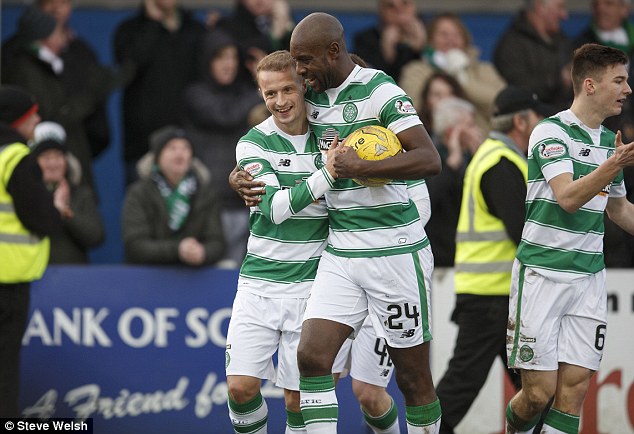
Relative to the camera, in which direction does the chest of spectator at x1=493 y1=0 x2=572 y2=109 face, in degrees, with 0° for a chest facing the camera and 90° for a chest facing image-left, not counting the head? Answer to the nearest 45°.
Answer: approximately 315°

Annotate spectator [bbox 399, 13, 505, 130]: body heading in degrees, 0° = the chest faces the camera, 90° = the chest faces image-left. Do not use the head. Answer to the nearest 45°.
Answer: approximately 0°

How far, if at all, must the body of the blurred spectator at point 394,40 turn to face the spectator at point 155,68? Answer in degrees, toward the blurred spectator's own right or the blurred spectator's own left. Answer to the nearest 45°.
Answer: approximately 90° to the blurred spectator's own right

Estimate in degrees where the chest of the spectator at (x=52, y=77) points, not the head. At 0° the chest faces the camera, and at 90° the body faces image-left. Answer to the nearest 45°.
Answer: approximately 315°

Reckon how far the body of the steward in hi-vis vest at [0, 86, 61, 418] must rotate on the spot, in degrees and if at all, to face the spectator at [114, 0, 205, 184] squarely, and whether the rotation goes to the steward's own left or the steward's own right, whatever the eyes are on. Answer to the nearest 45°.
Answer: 0° — they already face them

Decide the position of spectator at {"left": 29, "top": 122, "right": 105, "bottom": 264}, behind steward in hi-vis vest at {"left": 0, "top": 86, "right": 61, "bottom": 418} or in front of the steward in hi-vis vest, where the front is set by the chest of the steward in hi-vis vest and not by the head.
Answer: in front

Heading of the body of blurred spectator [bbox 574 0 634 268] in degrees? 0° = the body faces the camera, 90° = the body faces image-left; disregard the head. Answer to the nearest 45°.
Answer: approximately 0°

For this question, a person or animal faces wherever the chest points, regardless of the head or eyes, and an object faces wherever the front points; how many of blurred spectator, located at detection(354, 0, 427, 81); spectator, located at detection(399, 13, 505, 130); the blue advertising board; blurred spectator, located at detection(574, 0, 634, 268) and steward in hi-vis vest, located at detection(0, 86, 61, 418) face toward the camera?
4
